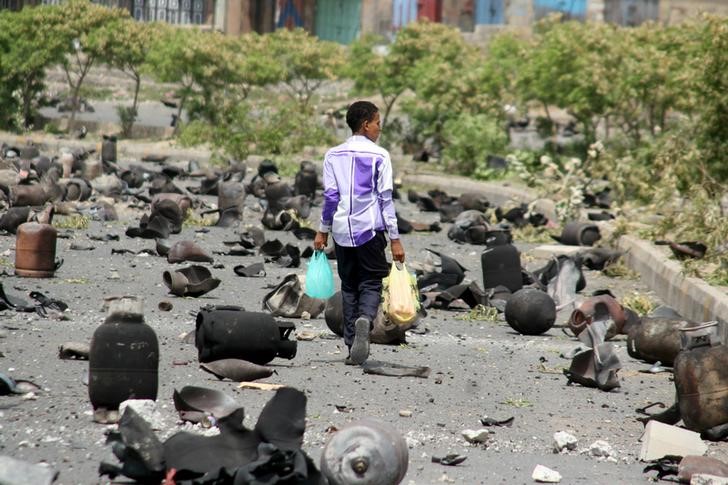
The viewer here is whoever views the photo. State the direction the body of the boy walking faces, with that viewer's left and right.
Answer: facing away from the viewer

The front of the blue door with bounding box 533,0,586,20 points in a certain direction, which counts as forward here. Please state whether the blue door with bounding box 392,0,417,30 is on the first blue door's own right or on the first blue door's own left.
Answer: on the first blue door's own right

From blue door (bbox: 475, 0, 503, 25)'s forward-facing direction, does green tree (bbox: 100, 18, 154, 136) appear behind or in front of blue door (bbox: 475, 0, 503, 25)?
in front

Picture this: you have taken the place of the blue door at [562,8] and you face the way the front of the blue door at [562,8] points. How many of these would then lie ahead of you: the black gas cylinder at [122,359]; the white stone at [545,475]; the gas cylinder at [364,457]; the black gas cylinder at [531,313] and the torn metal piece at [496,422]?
5

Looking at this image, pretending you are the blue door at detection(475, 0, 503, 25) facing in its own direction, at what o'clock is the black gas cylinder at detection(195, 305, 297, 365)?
The black gas cylinder is roughly at 12 o'clock from the blue door.

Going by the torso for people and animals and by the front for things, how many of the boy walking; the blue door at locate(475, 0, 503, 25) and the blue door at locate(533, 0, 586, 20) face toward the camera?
2

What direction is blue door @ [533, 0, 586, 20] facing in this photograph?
toward the camera

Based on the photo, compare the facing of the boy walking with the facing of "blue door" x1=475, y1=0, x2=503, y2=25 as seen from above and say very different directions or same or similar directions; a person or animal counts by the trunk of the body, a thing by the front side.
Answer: very different directions

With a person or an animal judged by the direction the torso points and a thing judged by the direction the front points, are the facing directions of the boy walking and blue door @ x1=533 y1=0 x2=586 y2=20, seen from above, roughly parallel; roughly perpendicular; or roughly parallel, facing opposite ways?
roughly parallel, facing opposite ways

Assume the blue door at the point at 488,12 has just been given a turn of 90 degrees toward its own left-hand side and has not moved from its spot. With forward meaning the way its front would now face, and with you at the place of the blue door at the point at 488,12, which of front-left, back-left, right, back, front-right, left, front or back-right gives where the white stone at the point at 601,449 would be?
right

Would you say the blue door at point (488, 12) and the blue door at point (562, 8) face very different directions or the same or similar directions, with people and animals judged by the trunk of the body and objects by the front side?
same or similar directions

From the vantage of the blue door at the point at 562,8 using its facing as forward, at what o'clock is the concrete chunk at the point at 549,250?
The concrete chunk is roughly at 12 o'clock from the blue door.

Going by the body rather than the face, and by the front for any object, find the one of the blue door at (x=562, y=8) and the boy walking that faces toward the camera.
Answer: the blue door

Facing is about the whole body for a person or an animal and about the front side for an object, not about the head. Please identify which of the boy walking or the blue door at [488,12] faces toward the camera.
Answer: the blue door

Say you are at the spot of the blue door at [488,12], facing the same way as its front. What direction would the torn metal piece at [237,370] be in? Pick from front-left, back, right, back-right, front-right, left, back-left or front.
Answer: front

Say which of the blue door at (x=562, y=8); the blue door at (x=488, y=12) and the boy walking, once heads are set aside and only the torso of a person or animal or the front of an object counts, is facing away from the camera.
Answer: the boy walking

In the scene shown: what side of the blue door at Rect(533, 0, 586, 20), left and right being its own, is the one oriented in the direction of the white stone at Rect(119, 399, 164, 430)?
front
